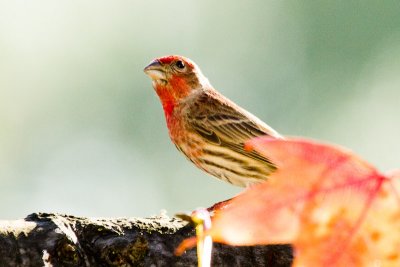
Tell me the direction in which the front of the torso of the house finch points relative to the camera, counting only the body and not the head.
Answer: to the viewer's left
